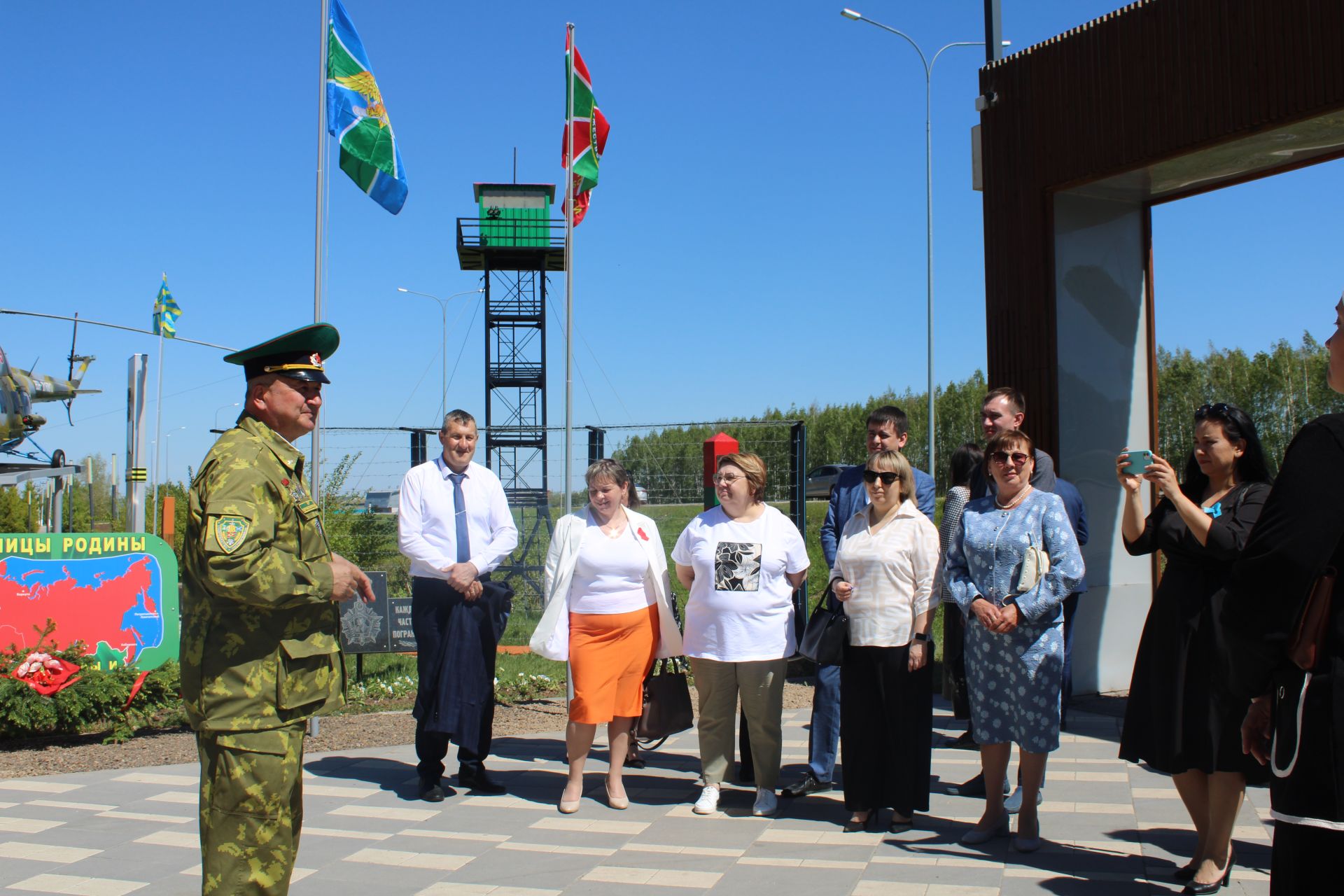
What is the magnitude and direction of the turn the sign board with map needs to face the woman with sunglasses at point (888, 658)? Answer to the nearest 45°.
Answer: approximately 45° to its left

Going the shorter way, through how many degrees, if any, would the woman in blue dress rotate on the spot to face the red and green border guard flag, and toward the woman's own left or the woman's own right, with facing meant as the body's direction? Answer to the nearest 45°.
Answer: approximately 90° to the woman's own right

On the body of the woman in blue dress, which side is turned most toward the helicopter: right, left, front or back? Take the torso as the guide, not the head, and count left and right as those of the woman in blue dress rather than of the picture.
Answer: right

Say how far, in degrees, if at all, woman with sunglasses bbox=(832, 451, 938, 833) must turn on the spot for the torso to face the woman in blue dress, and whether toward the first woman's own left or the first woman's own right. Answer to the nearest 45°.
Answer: approximately 90° to the first woman's own left

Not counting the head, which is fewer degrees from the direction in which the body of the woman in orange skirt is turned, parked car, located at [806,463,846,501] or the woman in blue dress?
the woman in blue dress

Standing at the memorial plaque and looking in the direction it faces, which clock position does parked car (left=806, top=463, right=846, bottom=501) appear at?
The parked car is roughly at 7 o'clock from the memorial plaque.

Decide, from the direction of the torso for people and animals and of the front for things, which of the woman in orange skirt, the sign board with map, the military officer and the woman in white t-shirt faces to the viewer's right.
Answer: the military officer

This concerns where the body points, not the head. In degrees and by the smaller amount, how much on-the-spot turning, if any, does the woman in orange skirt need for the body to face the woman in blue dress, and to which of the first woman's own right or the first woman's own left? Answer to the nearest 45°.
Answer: approximately 45° to the first woman's own left

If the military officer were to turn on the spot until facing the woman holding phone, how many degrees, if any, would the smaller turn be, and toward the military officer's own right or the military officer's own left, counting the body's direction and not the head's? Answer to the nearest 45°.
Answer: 0° — they already face them

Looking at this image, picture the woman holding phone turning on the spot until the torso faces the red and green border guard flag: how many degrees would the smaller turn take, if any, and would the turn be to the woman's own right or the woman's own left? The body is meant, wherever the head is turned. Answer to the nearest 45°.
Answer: approximately 90° to the woman's own right

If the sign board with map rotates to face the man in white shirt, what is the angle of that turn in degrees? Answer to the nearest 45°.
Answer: approximately 45° to its left

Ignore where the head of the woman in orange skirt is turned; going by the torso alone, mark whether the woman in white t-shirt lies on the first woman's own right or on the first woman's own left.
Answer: on the first woman's own left
